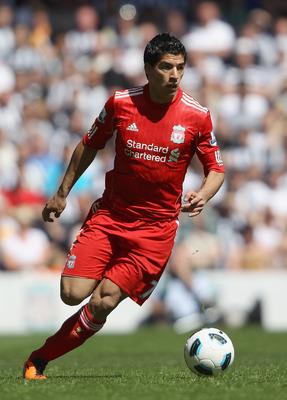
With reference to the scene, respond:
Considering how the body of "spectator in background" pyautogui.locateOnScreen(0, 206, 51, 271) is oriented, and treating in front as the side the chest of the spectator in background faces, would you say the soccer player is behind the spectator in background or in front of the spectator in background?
in front

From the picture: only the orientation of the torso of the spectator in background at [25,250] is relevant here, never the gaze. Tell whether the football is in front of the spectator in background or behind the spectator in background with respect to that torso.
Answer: in front

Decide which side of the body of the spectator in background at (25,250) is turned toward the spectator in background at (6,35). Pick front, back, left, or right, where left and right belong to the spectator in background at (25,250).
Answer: back

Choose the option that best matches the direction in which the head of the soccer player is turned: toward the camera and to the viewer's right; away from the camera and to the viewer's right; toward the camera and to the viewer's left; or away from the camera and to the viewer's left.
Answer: toward the camera and to the viewer's right

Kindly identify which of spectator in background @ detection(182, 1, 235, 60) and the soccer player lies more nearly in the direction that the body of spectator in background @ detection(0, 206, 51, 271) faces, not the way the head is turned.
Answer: the soccer player

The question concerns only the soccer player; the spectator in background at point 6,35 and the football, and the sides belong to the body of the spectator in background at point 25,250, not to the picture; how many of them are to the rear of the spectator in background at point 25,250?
1

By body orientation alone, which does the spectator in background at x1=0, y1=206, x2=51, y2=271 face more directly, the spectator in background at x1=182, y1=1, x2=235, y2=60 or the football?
the football

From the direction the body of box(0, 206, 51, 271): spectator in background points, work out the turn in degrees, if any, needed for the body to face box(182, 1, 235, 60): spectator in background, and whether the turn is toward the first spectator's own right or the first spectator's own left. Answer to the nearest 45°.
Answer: approximately 135° to the first spectator's own left

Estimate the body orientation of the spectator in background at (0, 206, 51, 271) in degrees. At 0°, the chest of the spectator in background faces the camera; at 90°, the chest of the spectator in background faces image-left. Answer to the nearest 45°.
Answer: approximately 0°
